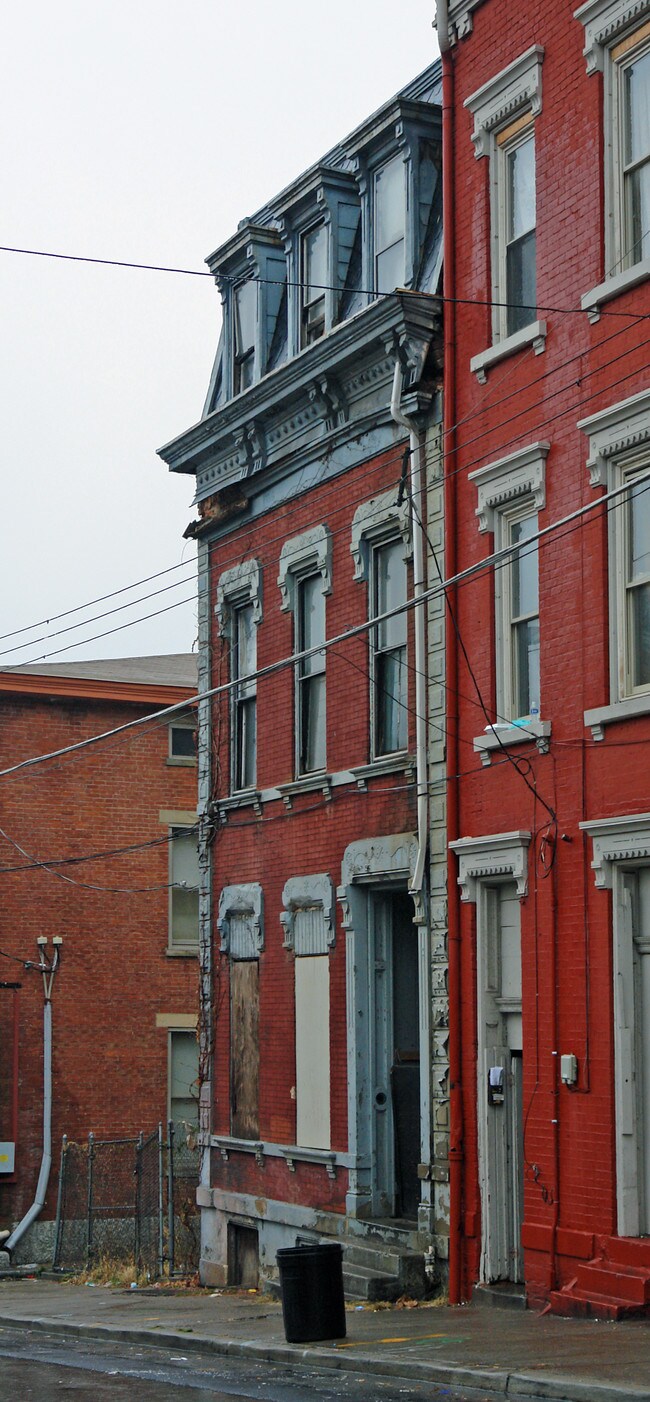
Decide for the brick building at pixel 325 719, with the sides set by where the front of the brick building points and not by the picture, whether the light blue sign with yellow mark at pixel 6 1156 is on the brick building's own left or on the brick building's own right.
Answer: on the brick building's own right

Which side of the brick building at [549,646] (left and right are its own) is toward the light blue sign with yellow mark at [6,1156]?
right

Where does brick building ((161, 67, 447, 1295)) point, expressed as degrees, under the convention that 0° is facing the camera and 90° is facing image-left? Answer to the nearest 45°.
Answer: approximately 45°

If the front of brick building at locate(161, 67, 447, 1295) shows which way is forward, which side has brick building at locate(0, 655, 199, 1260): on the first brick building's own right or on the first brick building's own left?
on the first brick building's own right

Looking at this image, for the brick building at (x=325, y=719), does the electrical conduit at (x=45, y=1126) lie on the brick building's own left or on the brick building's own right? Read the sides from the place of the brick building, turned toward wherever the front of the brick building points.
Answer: on the brick building's own right
